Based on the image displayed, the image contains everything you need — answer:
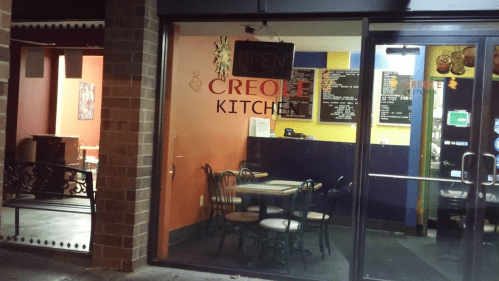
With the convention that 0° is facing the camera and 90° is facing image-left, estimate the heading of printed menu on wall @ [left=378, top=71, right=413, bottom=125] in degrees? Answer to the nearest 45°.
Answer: approximately 0°

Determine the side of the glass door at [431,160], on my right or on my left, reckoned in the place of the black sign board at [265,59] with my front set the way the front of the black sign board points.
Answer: on my left

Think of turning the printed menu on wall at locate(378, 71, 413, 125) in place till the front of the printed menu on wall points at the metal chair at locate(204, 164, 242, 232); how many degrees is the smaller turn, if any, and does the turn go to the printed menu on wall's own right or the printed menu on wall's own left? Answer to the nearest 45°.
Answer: approximately 45° to the printed menu on wall's own right

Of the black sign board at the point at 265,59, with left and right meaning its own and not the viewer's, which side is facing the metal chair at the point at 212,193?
back

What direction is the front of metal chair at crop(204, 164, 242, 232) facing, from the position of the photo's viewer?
facing to the right of the viewer

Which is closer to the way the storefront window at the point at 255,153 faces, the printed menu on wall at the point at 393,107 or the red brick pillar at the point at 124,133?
the red brick pillar

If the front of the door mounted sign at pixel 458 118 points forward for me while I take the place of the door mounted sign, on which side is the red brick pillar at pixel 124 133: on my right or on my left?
on my right

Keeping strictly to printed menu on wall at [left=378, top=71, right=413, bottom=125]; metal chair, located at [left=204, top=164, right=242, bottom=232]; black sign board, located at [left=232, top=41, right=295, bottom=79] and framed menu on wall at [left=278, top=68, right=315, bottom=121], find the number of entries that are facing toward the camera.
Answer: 3

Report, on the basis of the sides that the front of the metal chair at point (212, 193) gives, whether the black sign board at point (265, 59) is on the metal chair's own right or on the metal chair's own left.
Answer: on the metal chair's own right
